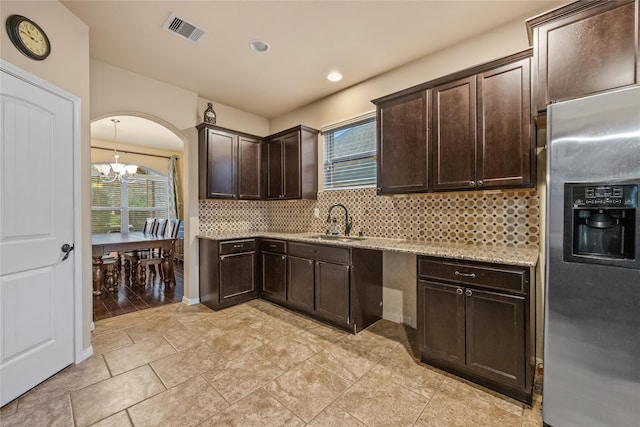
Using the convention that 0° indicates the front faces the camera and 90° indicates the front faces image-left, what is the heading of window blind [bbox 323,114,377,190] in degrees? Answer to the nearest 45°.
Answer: approximately 45°

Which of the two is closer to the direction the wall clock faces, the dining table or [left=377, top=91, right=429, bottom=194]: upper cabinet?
the upper cabinet

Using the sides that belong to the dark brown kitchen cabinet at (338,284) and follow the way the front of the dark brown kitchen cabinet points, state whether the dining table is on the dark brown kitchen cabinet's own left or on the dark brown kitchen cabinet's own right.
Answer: on the dark brown kitchen cabinet's own right

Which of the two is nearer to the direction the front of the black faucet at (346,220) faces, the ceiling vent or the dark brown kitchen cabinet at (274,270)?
the ceiling vent

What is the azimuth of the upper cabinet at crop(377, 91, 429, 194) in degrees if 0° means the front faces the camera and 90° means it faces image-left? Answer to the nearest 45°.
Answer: approximately 45°

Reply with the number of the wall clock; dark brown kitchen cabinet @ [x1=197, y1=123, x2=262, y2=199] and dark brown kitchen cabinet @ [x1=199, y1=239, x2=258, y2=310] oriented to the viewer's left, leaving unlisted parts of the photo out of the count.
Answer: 0

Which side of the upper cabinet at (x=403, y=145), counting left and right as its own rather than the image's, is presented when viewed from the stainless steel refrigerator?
left

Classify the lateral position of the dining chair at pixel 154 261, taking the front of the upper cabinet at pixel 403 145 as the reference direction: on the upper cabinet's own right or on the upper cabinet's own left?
on the upper cabinet's own right

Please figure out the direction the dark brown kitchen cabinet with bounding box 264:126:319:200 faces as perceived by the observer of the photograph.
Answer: facing the viewer and to the left of the viewer

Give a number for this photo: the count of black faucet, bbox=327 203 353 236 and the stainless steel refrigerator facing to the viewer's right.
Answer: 0

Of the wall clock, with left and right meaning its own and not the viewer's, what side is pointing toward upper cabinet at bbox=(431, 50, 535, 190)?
front

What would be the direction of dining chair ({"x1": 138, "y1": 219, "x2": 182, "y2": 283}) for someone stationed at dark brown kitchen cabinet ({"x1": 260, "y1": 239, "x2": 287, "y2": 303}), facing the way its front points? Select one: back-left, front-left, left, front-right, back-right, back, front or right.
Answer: right
